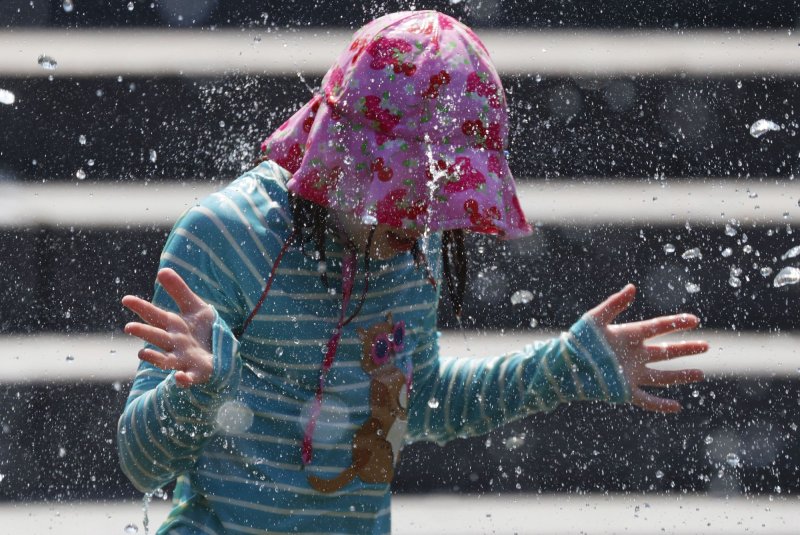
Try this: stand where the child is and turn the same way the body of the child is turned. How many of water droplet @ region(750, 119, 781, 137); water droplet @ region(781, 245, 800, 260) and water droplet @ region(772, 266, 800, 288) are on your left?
3

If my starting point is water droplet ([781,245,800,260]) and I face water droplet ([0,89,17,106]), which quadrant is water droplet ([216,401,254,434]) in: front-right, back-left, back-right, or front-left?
front-left

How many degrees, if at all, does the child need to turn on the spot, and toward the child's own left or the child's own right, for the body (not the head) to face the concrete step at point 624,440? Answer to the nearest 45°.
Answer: approximately 90° to the child's own left

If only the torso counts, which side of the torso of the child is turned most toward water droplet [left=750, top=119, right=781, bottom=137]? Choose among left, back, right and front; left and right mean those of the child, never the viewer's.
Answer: left

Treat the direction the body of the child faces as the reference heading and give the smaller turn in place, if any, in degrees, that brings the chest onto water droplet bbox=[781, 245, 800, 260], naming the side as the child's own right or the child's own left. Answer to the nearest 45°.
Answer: approximately 90° to the child's own left

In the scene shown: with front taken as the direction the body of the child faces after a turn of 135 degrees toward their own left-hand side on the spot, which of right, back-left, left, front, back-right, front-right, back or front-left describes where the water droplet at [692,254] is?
front-right

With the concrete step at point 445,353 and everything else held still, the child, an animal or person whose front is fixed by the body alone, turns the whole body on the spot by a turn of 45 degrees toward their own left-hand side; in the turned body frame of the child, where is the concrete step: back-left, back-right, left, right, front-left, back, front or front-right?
left

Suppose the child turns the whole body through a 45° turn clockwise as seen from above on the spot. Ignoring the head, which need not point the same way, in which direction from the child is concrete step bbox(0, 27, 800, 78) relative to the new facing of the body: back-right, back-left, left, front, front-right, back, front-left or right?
back
